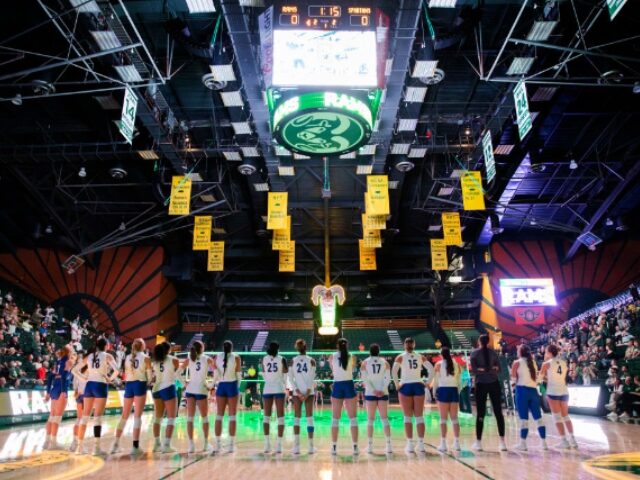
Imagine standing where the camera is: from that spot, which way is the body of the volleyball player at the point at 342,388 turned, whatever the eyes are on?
away from the camera

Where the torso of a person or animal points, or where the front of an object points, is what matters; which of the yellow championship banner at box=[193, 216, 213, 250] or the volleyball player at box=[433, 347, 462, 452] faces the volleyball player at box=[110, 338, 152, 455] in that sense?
the yellow championship banner

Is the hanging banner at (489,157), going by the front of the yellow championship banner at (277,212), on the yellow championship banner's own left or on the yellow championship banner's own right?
on the yellow championship banner's own left

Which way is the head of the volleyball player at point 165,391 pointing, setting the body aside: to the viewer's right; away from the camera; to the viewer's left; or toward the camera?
away from the camera

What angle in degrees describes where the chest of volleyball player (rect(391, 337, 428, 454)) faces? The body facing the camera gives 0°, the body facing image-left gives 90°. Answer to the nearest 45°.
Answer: approximately 180°

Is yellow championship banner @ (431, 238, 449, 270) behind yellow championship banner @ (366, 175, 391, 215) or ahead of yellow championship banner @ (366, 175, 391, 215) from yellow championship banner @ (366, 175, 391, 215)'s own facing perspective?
behind

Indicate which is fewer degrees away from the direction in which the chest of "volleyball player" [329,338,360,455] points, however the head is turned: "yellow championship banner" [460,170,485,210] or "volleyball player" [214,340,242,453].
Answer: the yellow championship banner
